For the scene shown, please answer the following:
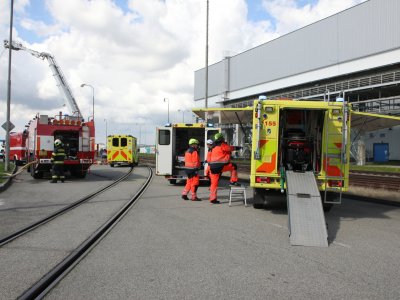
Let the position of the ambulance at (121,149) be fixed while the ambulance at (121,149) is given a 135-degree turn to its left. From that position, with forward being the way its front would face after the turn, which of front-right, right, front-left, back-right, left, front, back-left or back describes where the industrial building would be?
back-left

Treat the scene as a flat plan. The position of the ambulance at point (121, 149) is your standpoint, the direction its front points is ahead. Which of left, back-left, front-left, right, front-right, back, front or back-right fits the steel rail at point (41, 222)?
back

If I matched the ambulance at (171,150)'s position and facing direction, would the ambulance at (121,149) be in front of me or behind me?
in front

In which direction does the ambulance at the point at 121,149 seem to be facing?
away from the camera

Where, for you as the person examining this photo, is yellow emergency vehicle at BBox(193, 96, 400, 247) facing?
facing away from the viewer

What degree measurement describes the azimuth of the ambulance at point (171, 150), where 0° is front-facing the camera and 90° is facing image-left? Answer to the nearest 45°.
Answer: approximately 180°

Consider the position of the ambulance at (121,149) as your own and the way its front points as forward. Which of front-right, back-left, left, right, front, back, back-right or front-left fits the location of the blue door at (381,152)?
right
